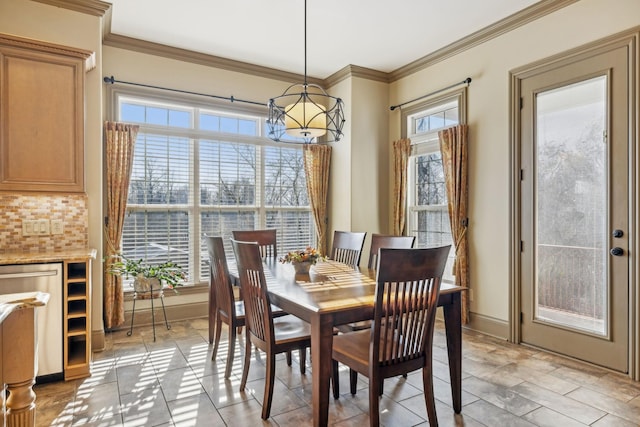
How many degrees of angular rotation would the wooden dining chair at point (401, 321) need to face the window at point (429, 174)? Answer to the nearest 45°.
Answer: approximately 45° to its right

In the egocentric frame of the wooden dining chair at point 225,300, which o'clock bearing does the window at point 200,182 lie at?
The window is roughly at 10 o'clock from the wooden dining chair.

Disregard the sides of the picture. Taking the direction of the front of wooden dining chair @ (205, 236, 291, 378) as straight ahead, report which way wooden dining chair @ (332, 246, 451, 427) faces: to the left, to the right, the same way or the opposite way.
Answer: to the left

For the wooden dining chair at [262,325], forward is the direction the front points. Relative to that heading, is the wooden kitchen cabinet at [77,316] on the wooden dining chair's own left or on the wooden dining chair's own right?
on the wooden dining chair's own left

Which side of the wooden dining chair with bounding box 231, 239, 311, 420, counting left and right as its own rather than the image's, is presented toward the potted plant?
left

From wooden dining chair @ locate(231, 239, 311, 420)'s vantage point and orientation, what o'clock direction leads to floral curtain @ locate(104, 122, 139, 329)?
The floral curtain is roughly at 9 o'clock from the wooden dining chair.

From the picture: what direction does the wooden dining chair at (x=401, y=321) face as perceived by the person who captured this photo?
facing away from the viewer and to the left of the viewer

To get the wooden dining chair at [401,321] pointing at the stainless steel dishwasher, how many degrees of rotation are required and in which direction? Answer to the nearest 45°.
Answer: approximately 45° to its left

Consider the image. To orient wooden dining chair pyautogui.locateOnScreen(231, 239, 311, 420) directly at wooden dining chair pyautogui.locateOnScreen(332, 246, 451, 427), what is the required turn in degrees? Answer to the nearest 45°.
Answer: approximately 90° to its right

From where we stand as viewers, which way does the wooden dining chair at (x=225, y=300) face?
facing away from the viewer and to the right of the viewer

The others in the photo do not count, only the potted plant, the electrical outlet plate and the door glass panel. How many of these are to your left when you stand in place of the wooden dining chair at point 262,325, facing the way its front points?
2

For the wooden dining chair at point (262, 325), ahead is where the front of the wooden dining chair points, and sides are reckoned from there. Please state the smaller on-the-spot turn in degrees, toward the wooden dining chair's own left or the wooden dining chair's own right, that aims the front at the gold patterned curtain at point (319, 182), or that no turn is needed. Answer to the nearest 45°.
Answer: approximately 45° to the wooden dining chair's own left

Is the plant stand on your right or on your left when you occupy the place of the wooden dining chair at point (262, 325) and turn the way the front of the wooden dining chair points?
on your left
